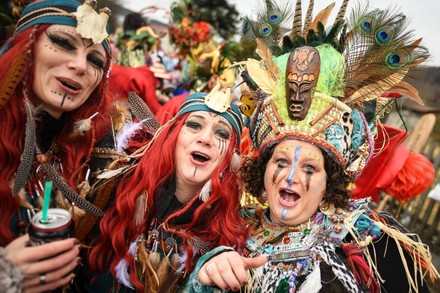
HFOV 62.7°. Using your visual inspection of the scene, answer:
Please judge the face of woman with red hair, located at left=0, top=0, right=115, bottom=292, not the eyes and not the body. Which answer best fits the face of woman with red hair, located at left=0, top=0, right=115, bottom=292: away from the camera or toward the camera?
toward the camera

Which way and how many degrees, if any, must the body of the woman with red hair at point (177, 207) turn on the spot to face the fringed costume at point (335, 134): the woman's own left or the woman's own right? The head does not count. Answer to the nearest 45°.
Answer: approximately 90° to the woman's own left

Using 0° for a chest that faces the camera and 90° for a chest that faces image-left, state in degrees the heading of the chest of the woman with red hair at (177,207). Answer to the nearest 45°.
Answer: approximately 0°

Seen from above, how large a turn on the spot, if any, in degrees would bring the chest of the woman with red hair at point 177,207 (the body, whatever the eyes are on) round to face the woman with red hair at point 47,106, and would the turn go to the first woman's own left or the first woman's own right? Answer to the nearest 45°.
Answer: approximately 90° to the first woman's own right
